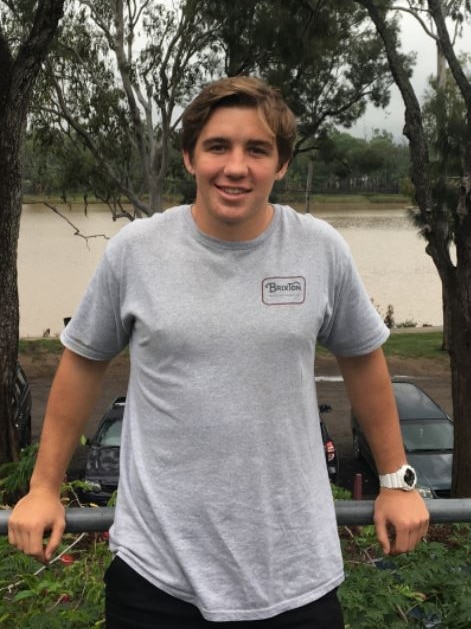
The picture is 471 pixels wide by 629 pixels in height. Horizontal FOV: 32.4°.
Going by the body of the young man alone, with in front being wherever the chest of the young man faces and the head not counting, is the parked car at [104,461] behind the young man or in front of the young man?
behind

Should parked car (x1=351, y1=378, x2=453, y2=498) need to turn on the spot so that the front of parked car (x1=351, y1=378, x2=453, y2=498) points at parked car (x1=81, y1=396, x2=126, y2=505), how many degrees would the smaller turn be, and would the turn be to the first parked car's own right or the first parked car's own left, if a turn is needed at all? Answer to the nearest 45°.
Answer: approximately 45° to the first parked car's own right

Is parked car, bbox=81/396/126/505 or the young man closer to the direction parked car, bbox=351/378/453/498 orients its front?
the young man

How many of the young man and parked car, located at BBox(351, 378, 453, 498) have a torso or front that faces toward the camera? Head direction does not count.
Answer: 2

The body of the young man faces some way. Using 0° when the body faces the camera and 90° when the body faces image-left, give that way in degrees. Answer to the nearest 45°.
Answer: approximately 0°

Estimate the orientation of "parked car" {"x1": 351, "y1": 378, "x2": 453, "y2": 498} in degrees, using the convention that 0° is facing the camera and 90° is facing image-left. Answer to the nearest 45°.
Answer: approximately 0°

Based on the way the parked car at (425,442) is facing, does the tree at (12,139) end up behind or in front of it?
in front

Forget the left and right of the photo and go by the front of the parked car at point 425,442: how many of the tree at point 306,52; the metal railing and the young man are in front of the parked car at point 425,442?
2

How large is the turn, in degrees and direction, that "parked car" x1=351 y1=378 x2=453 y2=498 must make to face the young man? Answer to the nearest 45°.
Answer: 0° — it already faces them

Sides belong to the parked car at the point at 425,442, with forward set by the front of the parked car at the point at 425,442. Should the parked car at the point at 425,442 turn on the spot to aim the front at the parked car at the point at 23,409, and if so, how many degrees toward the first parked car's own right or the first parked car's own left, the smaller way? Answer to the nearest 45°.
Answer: approximately 90° to the first parked car's own right
